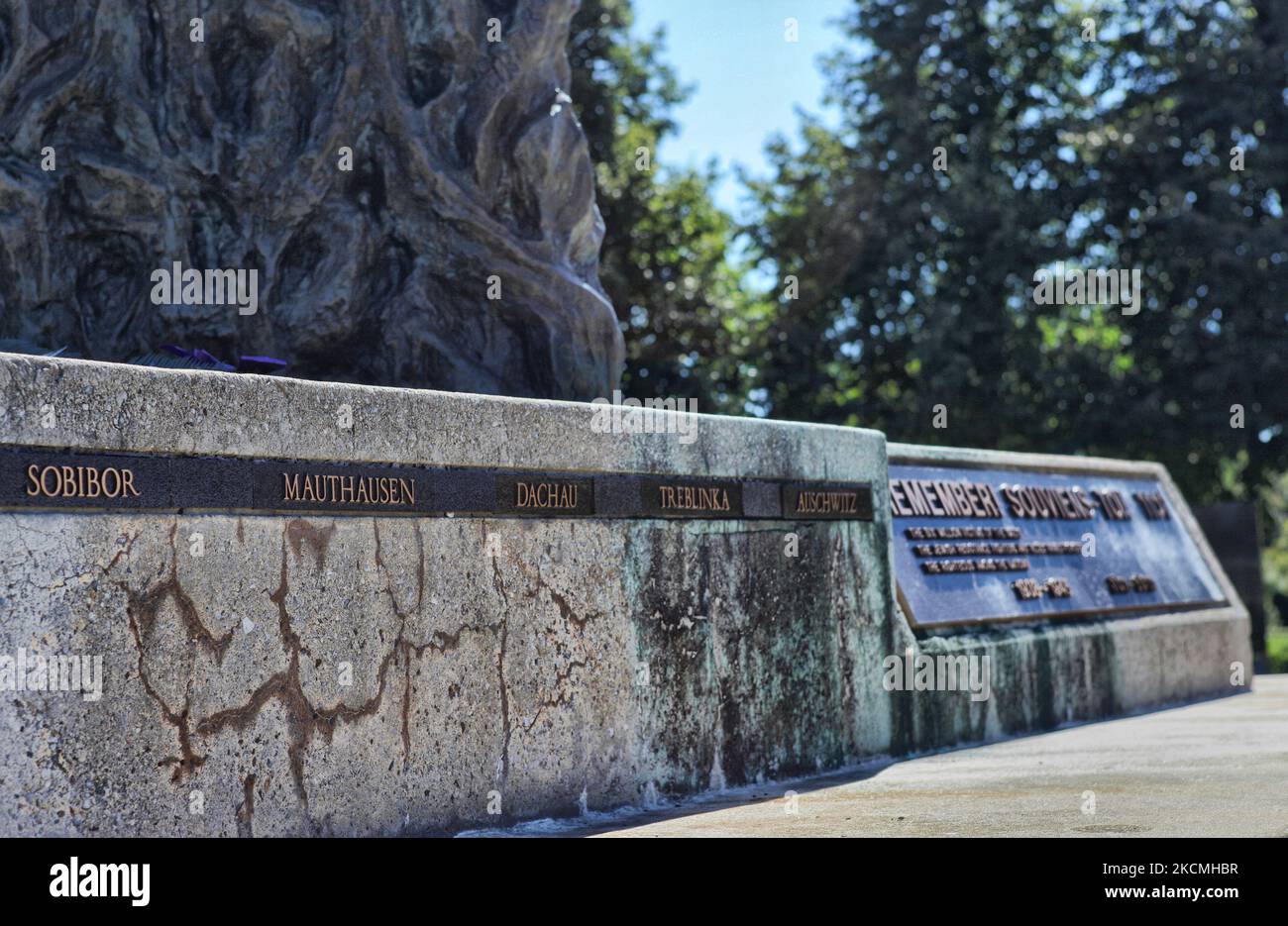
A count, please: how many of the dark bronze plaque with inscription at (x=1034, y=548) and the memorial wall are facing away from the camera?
0

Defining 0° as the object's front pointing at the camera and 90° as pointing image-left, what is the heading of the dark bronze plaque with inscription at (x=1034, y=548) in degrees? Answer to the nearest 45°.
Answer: approximately 315°

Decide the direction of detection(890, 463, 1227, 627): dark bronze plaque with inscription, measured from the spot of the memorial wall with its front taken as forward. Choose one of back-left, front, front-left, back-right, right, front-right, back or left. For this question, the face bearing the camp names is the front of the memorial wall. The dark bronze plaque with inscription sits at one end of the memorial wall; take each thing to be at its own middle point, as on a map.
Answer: left

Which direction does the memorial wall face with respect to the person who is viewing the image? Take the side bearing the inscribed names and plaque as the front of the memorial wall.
facing the viewer and to the right of the viewer
